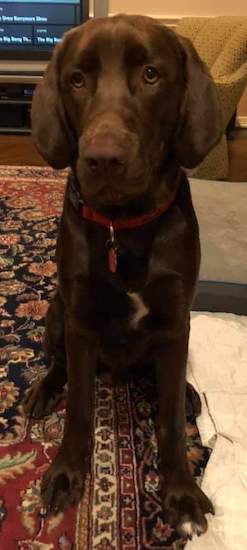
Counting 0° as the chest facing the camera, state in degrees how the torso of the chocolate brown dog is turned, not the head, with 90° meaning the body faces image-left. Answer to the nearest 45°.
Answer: approximately 0°
